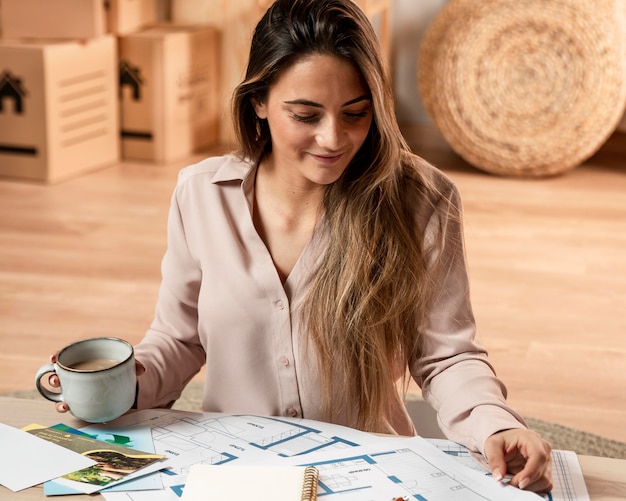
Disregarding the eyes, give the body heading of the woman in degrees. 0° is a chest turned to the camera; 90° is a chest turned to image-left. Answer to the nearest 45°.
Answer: approximately 0°

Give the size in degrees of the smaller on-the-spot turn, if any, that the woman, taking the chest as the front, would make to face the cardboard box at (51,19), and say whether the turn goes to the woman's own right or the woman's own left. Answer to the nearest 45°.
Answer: approximately 180°

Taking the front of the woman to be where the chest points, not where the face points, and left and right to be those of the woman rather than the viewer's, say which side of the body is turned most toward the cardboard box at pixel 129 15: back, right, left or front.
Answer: back

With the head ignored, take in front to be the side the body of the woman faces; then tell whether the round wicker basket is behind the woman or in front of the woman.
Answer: behind
